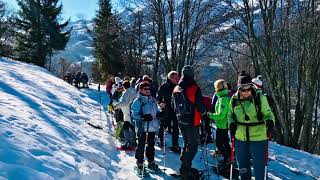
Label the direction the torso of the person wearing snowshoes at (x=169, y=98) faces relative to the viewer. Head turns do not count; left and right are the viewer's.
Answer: facing the viewer and to the right of the viewer

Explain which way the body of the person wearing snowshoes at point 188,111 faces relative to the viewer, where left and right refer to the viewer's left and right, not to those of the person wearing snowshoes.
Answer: facing away from the viewer and to the right of the viewer

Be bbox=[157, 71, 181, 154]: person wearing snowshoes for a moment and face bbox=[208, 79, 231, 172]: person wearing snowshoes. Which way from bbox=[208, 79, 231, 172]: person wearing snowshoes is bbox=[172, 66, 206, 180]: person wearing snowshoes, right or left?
right

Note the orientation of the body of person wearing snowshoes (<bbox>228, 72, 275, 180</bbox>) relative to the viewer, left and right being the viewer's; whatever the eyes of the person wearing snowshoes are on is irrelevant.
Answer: facing the viewer

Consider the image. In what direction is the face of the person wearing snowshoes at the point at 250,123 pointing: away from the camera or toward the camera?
toward the camera

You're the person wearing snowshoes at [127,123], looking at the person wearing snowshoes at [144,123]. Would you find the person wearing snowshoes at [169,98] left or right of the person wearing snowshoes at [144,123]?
left

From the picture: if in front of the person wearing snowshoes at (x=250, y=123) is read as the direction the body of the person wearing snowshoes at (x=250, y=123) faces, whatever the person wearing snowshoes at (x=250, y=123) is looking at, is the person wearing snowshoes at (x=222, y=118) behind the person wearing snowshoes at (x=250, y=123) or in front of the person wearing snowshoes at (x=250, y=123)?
behind

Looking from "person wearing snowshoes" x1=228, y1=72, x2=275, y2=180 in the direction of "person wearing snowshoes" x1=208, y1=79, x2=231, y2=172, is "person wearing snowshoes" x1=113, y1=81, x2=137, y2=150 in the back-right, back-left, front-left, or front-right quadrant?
front-left

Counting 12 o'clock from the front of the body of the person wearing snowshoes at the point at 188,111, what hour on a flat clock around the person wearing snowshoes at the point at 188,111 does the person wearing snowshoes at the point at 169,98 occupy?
the person wearing snowshoes at the point at 169,98 is roughly at 10 o'clock from the person wearing snowshoes at the point at 188,111.
